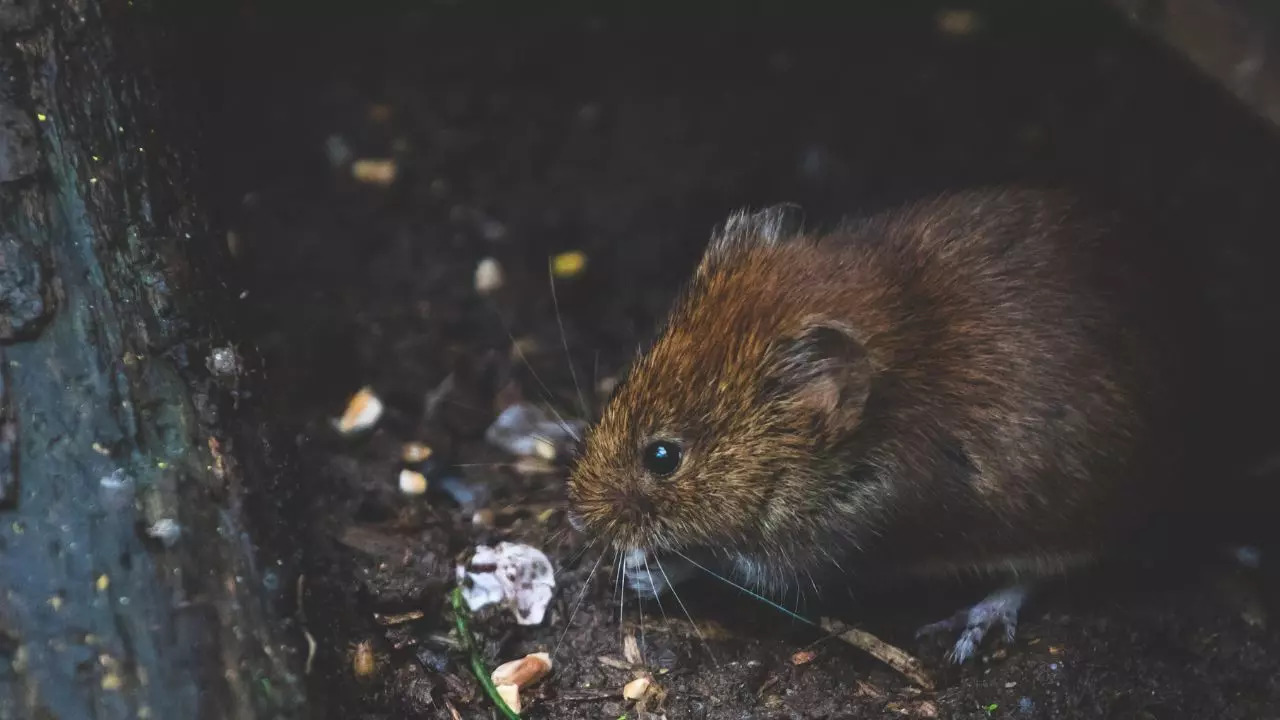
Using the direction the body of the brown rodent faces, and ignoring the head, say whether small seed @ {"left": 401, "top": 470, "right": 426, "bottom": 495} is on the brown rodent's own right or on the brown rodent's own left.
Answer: on the brown rodent's own right

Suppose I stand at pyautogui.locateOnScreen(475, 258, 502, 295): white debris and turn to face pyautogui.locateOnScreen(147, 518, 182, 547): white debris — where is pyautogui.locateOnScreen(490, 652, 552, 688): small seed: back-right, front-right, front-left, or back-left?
front-left

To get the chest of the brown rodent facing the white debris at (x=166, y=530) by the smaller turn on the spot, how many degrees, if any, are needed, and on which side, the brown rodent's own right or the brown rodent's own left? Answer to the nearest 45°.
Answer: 0° — it already faces it

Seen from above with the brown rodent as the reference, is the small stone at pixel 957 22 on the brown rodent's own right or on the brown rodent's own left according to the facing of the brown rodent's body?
on the brown rodent's own right

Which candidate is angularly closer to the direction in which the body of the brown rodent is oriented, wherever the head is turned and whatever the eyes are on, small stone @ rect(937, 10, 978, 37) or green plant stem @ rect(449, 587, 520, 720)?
the green plant stem

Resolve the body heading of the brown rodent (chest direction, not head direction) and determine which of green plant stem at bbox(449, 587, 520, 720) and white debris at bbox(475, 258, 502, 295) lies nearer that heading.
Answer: the green plant stem

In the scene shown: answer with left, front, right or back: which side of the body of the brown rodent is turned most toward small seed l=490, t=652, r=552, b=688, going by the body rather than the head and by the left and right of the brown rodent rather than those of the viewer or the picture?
front

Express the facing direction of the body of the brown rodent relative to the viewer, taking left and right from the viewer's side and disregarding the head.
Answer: facing the viewer and to the left of the viewer
